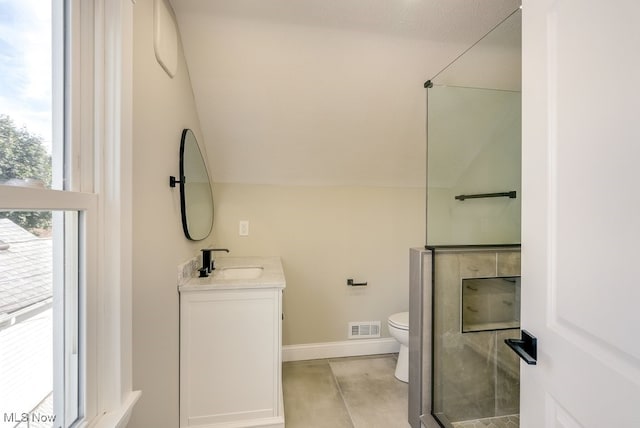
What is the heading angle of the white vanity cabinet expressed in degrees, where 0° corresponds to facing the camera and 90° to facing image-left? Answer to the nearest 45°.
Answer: approximately 270°

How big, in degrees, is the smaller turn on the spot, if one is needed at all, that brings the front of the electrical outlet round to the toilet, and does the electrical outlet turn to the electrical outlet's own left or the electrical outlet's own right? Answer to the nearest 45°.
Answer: approximately 45° to the electrical outlet's own left

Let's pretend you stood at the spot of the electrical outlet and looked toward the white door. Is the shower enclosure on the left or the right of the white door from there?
left

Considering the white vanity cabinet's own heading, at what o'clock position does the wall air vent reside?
The wall air vent is roughly at 11 o'clock from the white vanity cabinet.

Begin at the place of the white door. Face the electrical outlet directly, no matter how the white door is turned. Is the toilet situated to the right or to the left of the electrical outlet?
right

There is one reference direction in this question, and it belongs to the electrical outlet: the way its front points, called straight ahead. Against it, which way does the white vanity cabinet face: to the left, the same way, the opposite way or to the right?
to the left
